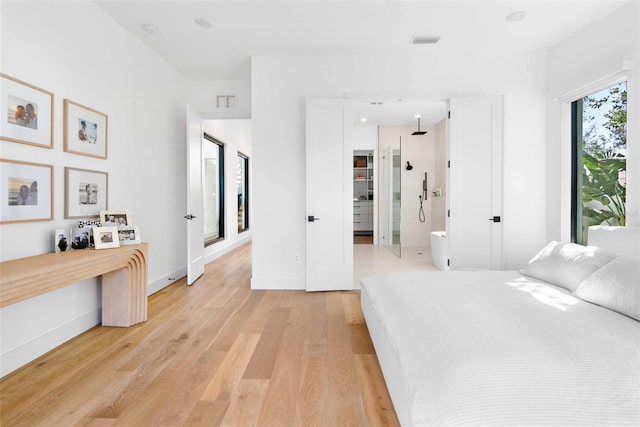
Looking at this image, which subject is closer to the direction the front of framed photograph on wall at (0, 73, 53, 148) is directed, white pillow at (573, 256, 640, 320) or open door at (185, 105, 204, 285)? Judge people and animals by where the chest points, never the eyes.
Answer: the white pillow

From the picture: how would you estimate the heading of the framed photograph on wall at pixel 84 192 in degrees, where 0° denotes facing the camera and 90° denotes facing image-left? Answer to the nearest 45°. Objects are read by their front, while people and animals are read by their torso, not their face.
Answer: approximately 315°

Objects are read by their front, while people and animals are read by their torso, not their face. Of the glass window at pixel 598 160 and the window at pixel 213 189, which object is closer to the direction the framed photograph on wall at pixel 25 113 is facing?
the glass window

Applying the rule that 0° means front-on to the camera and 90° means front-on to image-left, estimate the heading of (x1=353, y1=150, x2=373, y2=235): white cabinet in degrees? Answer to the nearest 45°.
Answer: approximately 0°
